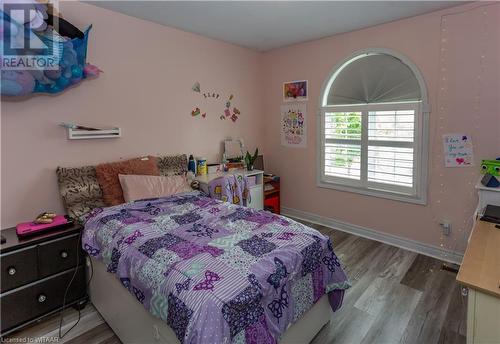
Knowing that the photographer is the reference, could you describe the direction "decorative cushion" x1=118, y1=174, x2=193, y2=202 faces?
facing the viewer and to the right of the viewer

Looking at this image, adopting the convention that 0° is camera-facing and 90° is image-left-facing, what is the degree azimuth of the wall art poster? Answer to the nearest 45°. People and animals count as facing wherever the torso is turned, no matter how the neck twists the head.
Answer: approximately 45°

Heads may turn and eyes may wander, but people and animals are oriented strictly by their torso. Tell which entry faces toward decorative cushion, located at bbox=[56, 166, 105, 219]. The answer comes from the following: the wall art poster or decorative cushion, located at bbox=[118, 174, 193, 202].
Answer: the wall art poster

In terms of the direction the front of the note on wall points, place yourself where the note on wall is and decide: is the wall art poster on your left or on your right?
on your right

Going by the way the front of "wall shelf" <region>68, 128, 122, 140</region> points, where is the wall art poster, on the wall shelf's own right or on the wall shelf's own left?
on the wall shelf's own left

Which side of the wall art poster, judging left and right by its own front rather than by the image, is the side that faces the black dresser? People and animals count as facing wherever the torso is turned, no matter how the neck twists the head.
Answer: front

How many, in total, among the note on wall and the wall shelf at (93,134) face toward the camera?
2

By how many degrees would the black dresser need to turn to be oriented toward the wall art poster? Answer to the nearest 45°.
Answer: approximately 45° to its left

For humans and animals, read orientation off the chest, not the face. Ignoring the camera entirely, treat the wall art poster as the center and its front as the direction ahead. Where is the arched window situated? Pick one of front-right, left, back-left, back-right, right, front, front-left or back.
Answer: left

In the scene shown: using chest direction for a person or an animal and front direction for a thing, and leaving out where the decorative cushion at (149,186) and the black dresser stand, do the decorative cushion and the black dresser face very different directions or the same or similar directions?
same or similar directions

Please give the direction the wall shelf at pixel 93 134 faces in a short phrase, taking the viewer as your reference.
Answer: facing the viewer

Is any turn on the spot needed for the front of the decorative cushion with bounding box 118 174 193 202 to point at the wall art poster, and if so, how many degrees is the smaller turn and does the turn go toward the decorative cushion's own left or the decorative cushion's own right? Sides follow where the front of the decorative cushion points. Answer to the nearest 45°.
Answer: approximately 90° to the decorative cushion's own left

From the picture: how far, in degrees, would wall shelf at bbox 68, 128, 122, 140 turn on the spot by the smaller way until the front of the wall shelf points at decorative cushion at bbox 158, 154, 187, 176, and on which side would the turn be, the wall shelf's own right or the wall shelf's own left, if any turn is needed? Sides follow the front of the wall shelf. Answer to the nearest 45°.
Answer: approximately 90° to the wall shelf's own left

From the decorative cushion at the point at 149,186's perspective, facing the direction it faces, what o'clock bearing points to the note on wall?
The note on wall is roughly at 11 o'clock from the decorative cushion.
